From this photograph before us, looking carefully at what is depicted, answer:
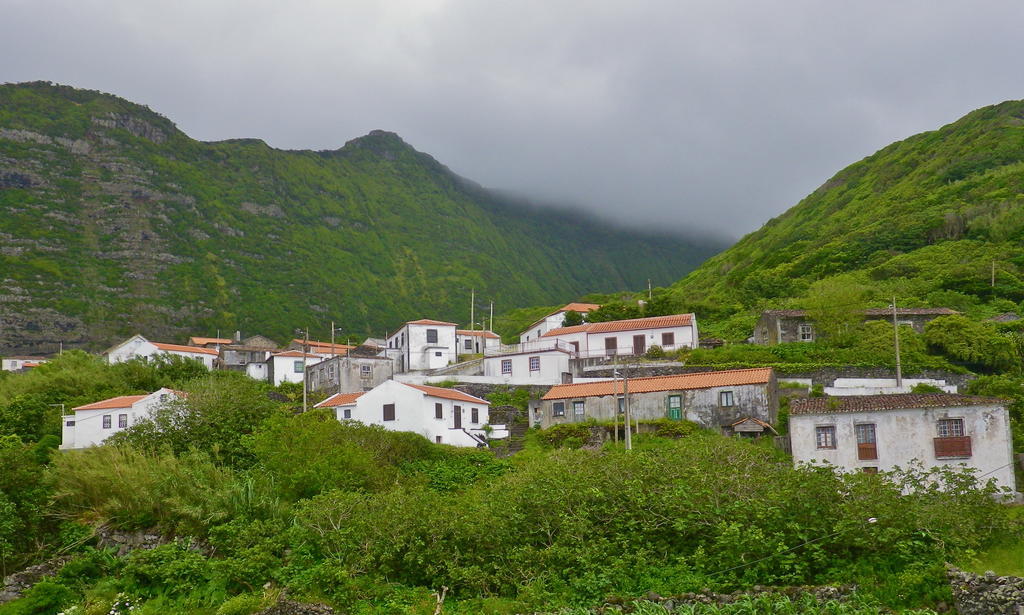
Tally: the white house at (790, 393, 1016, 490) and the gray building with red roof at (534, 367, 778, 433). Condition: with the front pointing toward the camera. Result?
2

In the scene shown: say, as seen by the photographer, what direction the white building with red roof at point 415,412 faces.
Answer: facing the viewer and to the right of the viewer

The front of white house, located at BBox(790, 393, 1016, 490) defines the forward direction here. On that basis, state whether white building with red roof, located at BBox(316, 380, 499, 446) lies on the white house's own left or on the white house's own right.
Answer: on the white house's own right

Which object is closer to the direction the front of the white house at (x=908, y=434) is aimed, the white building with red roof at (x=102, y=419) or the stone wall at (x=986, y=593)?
the stone wall

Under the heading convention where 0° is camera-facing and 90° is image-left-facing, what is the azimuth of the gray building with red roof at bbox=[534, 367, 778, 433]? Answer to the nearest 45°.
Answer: approximately 0°

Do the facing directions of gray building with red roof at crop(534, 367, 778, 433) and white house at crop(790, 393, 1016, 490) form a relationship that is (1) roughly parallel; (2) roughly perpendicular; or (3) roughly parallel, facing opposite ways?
roughly parallel

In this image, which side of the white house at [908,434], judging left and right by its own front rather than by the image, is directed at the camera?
front

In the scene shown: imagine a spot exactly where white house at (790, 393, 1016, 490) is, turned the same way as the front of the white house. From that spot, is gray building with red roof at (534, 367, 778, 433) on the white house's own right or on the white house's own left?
on the white house's own right

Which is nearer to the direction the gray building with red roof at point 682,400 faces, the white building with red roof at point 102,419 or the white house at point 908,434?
the white house

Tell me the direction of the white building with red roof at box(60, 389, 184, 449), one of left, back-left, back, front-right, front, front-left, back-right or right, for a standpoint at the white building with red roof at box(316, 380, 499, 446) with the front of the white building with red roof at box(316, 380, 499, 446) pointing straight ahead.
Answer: back-right

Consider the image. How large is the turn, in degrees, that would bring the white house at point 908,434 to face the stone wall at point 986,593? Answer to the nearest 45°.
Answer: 0° — it already faces it

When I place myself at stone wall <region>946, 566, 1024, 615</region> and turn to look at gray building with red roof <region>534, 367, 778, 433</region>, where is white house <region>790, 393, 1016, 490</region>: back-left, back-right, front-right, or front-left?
front-right

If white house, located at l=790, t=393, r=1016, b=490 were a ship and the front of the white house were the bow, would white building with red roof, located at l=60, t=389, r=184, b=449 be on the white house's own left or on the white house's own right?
on the white house's own right

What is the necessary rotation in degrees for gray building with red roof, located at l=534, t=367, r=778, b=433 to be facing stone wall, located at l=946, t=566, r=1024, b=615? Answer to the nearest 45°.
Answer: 0° — it already faces it
